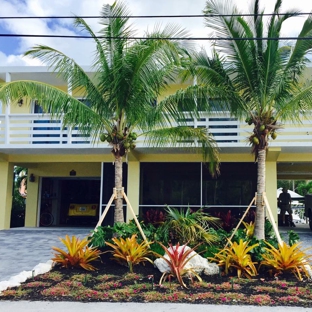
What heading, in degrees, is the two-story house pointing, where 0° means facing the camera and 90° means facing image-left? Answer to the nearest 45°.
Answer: approximately 0°

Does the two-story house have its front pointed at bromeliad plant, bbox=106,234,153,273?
yes

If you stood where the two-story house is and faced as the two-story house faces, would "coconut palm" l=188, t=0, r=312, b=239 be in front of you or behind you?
in front

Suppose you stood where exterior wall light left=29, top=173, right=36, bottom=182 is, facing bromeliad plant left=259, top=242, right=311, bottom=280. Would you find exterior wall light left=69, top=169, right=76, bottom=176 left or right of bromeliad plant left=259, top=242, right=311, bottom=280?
left

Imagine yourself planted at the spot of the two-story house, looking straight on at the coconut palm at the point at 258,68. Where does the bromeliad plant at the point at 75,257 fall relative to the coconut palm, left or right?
right

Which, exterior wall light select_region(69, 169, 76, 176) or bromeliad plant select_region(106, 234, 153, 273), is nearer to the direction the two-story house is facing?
the bromeliad plant

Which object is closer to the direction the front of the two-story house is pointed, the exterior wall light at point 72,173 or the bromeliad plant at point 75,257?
the bromeliad plant

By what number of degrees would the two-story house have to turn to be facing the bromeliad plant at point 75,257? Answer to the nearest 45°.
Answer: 0° — it already faces it

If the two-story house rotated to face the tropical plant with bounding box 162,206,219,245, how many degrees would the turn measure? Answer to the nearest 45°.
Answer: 0° — it already faces it

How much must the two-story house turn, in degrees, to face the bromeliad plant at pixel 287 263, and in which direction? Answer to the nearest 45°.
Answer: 0° — it already faces it
